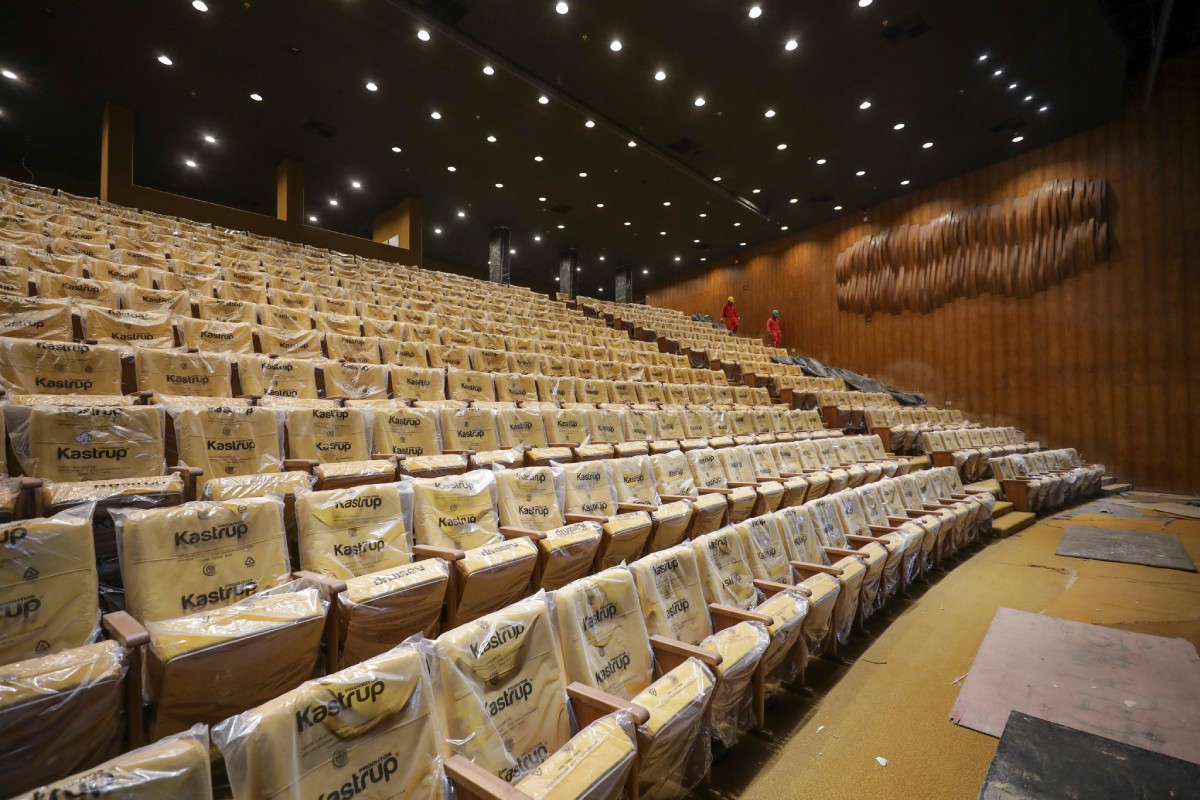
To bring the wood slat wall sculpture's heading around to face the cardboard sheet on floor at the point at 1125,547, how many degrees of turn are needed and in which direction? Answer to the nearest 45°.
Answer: approximately 45° to its left

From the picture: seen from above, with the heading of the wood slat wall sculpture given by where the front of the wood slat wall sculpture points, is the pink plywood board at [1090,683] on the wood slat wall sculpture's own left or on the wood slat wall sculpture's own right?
on the wood slat wall sculpture's own left

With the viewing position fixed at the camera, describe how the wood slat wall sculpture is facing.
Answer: facing the viewer and to the left of the viewer

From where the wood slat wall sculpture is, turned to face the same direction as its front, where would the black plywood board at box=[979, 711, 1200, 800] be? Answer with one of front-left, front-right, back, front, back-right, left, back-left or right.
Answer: front-left
